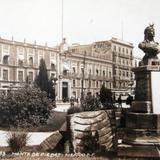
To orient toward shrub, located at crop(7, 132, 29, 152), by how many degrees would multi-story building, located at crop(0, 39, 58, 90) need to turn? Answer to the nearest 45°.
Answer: approximately 45° to its right

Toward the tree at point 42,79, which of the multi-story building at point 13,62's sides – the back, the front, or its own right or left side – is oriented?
front

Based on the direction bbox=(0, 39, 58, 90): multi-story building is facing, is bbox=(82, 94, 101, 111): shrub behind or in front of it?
in front

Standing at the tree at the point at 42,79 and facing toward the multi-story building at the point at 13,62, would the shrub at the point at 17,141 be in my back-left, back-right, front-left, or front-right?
back-left

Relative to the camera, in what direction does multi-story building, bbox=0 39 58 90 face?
facing the viewer and to the right of the viewer

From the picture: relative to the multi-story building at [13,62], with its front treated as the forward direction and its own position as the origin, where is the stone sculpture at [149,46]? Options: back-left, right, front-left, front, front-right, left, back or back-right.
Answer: front-right

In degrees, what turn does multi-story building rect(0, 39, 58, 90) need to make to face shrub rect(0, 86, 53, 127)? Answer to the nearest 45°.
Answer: approximately 45° to its right
